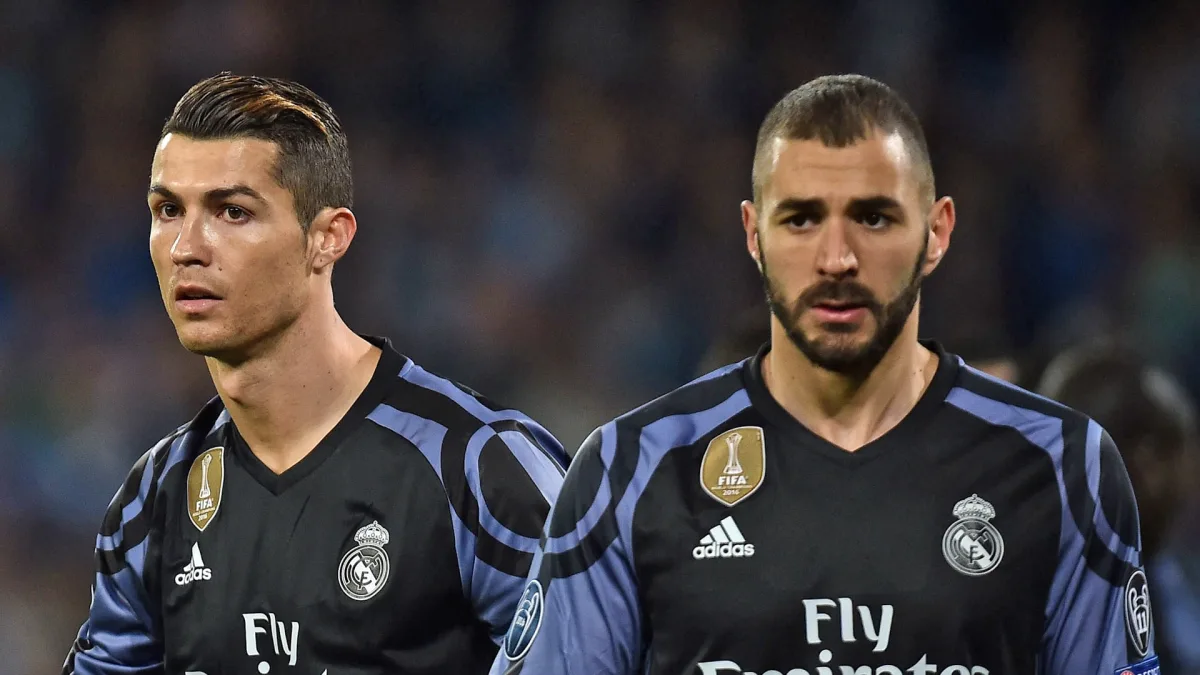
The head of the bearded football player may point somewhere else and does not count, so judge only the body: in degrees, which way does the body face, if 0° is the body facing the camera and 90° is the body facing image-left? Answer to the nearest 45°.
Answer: approximately 0°

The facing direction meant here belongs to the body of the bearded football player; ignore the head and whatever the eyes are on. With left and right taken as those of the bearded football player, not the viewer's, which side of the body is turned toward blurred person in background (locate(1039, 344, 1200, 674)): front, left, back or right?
back
